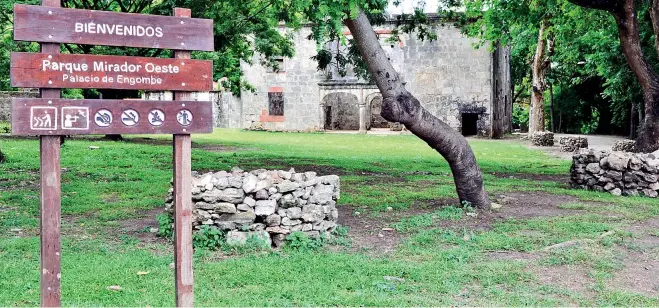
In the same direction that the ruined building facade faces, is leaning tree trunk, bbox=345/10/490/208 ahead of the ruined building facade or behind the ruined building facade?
ahead

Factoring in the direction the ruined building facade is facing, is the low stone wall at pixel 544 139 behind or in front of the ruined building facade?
in front

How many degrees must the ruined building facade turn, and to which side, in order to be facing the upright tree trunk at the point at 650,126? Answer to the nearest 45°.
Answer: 0° — it already faces it

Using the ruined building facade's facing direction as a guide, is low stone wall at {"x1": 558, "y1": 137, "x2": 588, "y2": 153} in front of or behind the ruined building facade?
in front

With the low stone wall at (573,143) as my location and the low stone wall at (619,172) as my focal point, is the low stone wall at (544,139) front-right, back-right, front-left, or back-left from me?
back-right

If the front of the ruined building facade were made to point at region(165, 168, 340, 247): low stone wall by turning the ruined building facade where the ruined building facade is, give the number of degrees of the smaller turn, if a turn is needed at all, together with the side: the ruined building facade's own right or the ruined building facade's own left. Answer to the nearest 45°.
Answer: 0° — it already faces it

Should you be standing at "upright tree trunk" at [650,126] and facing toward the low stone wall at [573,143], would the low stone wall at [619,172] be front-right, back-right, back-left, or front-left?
back-left

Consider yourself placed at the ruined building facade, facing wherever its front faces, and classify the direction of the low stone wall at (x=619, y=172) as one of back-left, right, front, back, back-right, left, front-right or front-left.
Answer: front

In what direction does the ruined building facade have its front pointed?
toward the camera

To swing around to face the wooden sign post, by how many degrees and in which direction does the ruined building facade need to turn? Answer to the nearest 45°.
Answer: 0° — it already faces it
